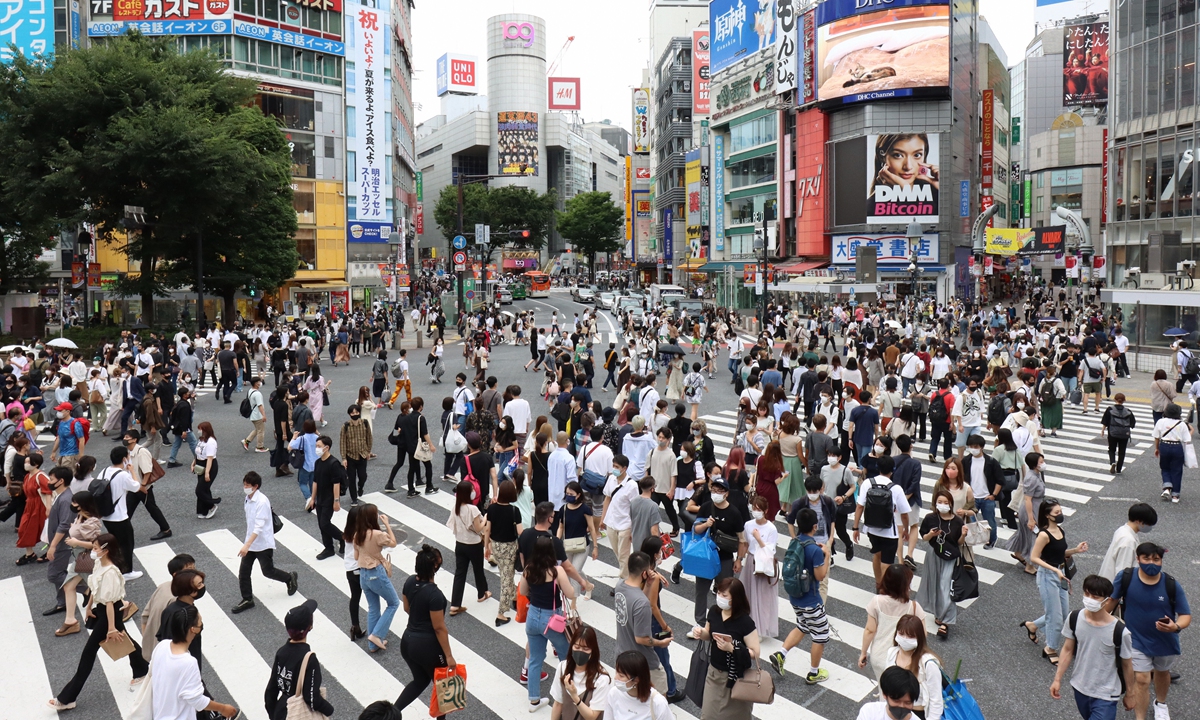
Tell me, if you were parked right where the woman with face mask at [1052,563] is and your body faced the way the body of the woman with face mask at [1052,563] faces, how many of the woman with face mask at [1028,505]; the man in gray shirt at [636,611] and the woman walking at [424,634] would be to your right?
2

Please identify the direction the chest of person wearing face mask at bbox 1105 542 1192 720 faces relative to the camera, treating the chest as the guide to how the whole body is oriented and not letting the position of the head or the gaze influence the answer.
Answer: toward the camera

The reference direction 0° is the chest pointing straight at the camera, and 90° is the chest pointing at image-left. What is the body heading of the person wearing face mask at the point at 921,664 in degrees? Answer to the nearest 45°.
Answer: approximately 45°

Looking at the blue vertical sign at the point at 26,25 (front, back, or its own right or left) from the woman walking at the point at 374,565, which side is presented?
front

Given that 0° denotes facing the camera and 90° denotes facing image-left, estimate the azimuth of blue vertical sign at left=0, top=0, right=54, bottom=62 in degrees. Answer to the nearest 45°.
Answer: approximately 0°

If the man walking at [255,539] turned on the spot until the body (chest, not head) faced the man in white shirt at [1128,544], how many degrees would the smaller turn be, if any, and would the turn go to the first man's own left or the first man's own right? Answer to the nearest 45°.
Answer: approximately 90° to the first man's own left
